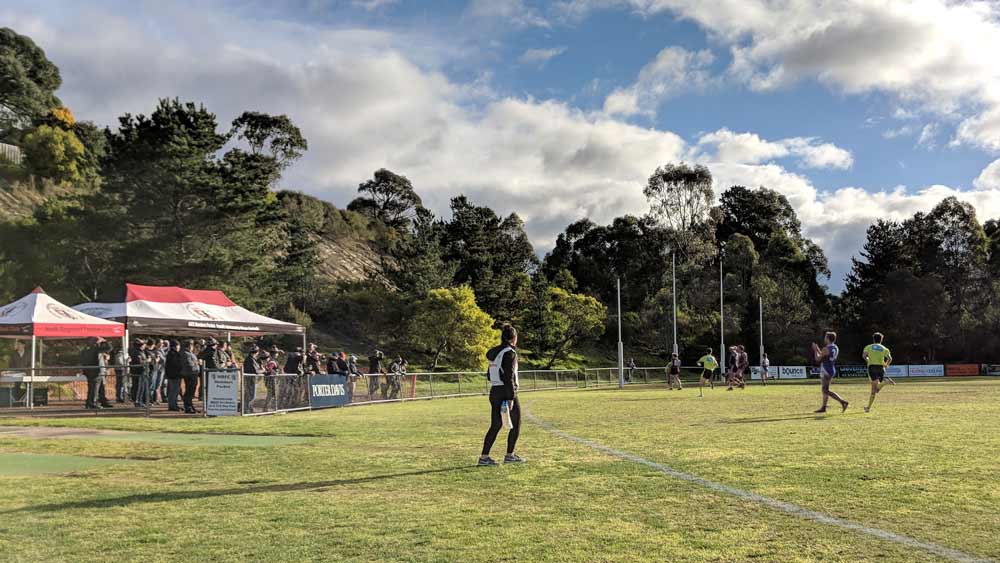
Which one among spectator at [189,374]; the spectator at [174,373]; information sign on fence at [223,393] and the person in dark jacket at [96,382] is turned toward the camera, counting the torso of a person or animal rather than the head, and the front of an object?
the information sign on fence

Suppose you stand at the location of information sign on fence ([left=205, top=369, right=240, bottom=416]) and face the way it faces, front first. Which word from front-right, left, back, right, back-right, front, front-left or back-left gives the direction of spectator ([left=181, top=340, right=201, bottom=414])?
back-right

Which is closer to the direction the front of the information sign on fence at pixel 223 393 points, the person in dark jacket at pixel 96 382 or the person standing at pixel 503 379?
the person standing

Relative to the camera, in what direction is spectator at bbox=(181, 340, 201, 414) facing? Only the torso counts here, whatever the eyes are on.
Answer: to the viewer's right

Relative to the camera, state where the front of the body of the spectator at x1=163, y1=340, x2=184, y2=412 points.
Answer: to the viewer's right

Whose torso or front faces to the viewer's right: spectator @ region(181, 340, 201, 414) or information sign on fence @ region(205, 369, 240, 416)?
the spectator

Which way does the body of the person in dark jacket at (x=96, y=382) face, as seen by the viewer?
to the viewer's right

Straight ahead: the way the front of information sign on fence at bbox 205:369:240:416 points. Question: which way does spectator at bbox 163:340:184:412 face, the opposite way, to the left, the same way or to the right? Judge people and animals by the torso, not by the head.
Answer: to the left

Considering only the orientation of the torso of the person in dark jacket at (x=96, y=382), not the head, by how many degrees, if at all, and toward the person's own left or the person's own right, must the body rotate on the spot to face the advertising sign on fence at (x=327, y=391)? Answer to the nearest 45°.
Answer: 0° — they already face it

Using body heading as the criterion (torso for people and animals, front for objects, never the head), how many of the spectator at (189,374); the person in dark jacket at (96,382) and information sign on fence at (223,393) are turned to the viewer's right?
2

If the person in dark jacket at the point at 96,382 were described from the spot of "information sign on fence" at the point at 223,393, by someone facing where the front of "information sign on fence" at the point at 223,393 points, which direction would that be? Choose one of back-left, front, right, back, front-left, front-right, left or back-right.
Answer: back-right

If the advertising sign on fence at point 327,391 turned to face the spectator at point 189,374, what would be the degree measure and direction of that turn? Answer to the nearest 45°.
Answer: approximately 90° to its right
